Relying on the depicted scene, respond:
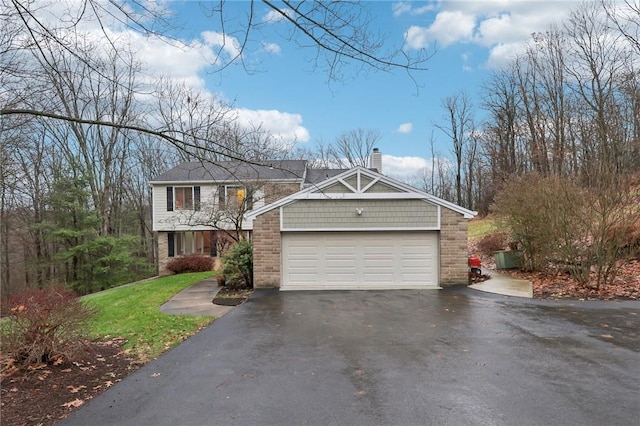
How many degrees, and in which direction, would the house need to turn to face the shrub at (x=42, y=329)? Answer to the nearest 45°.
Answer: approximately 45° to its right

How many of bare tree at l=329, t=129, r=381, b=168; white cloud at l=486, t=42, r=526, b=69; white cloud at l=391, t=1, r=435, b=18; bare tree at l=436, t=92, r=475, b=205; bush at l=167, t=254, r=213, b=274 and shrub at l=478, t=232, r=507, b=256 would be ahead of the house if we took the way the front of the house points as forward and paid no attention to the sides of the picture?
1

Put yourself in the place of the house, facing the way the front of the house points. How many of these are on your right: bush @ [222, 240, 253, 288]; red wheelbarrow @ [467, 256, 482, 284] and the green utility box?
1

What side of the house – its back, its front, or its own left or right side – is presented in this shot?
front

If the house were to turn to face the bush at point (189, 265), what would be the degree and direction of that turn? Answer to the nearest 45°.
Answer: approximately 135° to its right

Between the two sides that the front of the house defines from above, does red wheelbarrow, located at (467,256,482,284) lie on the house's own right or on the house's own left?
on the house's own left

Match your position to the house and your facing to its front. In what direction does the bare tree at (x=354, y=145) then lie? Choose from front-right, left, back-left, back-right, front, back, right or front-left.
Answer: back
